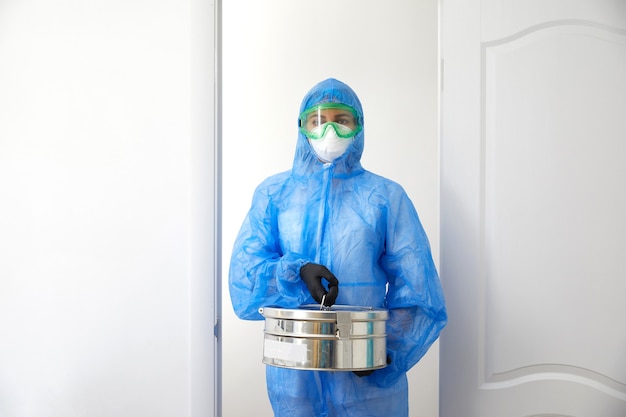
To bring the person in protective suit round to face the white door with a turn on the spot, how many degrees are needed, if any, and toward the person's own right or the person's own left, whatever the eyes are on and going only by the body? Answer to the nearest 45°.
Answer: approximately 90° to the person's own left

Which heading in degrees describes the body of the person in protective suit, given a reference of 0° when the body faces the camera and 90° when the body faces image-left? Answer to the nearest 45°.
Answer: approximately 0°
